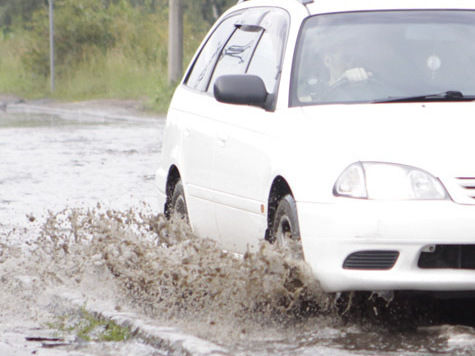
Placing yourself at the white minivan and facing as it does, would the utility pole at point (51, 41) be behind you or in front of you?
behind

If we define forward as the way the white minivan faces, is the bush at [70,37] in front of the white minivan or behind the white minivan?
behind

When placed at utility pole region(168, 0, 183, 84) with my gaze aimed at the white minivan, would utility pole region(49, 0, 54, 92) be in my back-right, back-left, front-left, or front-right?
back-right

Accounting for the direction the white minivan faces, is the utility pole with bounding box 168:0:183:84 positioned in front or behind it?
behind

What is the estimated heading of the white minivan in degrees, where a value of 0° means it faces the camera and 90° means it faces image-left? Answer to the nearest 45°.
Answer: approximately 315°
